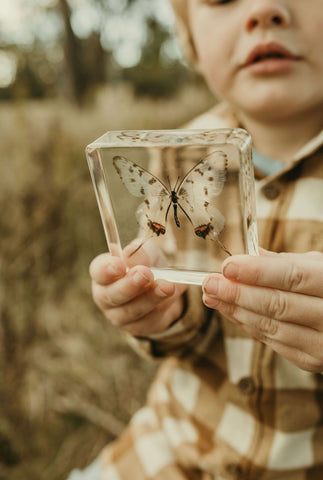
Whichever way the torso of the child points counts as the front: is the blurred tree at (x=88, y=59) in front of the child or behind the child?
behind

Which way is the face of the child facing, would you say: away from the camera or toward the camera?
toward the camera

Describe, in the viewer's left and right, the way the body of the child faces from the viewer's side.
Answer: facing the viewer
